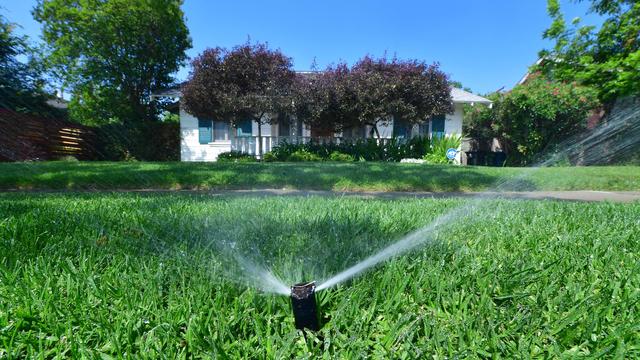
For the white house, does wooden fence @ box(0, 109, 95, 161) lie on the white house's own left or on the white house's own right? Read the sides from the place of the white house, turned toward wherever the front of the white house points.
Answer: on the white house's own right

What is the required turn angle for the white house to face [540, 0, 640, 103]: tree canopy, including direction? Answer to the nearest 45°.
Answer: approximately 45° to its left

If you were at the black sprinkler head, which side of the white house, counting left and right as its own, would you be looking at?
front

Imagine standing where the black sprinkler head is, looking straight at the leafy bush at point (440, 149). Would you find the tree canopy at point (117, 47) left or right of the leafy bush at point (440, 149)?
left

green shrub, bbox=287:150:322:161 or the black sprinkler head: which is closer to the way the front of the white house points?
the black sprinkler head

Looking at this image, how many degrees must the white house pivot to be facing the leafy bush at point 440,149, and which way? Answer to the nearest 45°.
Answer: approximately 90° to its left

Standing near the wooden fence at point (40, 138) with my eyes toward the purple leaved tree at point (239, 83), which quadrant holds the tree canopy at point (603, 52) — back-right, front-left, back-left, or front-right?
front-right

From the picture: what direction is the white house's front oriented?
toward the camera
